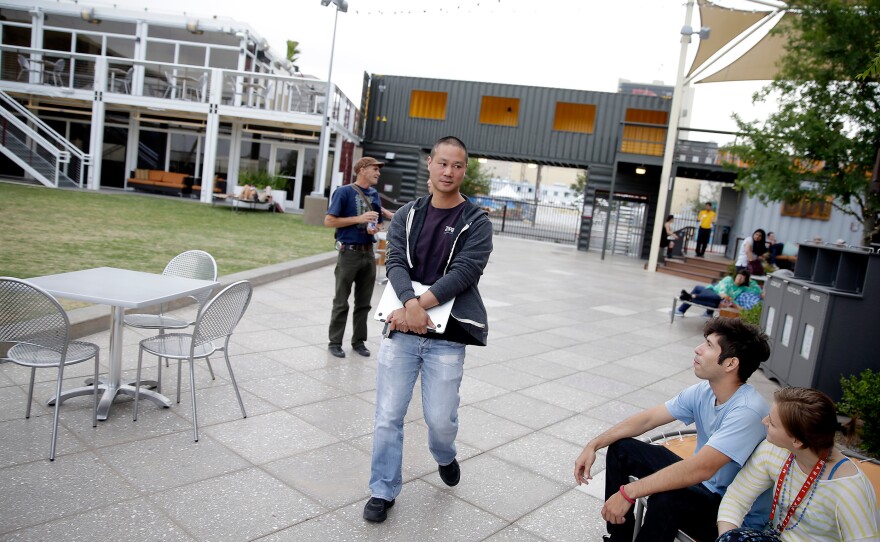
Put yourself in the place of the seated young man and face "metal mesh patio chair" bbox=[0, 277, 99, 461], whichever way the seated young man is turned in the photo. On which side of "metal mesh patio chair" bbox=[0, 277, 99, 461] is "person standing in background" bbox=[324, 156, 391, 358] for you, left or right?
right

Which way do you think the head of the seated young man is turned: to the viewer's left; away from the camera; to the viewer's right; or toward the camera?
to the viewer's left

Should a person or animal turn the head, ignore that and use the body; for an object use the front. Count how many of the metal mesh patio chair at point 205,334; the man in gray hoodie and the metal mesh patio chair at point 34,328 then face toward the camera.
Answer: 1

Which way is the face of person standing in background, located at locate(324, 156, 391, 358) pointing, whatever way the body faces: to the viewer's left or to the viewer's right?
to the viewer's right

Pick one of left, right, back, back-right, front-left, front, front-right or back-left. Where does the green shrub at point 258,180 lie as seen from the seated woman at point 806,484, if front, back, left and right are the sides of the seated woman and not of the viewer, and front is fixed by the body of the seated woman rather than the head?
right

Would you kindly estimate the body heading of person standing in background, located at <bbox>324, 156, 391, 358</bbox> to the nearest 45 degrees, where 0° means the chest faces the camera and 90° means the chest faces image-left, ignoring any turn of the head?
approximately 315°

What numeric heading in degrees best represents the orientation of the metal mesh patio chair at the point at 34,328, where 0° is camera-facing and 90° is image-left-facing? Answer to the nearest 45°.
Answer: approximately 225°

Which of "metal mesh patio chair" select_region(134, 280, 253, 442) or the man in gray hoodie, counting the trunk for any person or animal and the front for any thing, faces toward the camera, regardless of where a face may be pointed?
the man in gray hoodie

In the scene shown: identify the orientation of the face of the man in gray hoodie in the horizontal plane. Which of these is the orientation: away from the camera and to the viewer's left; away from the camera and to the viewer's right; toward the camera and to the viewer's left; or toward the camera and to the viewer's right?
toward the camera and to the viewer's right

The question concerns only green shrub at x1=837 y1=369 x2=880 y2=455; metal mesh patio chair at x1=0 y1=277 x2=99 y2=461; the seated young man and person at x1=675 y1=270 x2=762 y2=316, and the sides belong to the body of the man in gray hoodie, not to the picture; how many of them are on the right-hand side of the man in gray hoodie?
1

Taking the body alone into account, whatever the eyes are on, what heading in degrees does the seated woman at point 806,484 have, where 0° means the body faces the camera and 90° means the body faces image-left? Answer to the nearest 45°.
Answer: approximately 45°

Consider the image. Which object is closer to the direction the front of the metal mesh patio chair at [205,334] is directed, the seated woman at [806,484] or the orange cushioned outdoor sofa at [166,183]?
the orange cushioned outdoor sofa

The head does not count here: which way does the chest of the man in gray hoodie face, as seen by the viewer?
toward the camera

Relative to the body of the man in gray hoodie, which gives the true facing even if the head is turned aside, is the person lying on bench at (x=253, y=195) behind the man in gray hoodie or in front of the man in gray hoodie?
behind

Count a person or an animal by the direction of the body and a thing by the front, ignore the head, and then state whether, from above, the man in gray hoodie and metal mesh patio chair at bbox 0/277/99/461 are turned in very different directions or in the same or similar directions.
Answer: very different directions

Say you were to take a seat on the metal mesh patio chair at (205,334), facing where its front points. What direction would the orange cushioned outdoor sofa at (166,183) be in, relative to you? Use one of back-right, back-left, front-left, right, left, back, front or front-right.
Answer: front-right

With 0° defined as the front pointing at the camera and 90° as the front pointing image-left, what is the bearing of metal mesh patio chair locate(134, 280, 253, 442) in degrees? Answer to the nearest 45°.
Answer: approximately 135°

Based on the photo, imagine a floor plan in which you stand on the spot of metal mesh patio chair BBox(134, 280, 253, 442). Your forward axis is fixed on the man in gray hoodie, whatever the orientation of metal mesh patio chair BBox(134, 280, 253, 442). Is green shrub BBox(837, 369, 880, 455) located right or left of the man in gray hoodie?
left

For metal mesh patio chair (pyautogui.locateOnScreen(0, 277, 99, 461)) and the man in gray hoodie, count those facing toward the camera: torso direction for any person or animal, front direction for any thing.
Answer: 1
